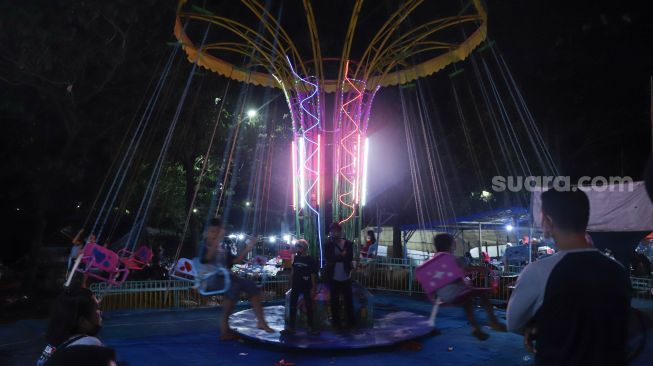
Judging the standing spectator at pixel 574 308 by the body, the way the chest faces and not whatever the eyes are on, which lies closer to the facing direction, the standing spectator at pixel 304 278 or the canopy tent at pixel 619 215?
the standing spectator

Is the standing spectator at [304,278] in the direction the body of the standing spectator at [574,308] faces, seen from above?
yes

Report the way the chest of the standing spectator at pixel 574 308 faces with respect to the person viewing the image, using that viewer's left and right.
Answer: facing away from the viewer and to the left of the viewer

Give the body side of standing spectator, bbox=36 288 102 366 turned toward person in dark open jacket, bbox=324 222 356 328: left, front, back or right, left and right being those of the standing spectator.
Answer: front

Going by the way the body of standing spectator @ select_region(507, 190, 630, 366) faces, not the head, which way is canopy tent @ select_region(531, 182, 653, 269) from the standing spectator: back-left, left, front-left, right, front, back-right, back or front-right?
front-right

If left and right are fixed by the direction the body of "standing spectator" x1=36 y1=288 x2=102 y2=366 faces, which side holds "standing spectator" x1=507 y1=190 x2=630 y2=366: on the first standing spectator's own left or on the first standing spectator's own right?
on the first standing spectator's own right

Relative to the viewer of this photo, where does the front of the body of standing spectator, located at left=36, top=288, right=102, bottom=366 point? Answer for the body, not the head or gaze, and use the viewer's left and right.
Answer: facing away from the viewer and to the right of the viewer

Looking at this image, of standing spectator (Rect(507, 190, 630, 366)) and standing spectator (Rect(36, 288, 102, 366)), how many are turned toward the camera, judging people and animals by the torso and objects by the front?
0

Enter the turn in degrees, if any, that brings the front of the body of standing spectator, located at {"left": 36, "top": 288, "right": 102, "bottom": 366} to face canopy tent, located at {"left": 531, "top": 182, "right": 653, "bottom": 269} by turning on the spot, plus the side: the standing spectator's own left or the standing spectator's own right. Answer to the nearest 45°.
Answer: approximately 45° to the standing spectator's own right

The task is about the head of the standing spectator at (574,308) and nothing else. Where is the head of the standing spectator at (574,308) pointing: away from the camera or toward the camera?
away from the camera

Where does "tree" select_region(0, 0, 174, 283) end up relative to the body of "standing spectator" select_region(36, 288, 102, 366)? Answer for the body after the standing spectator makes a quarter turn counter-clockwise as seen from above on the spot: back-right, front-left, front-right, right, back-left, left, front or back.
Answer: front-right
